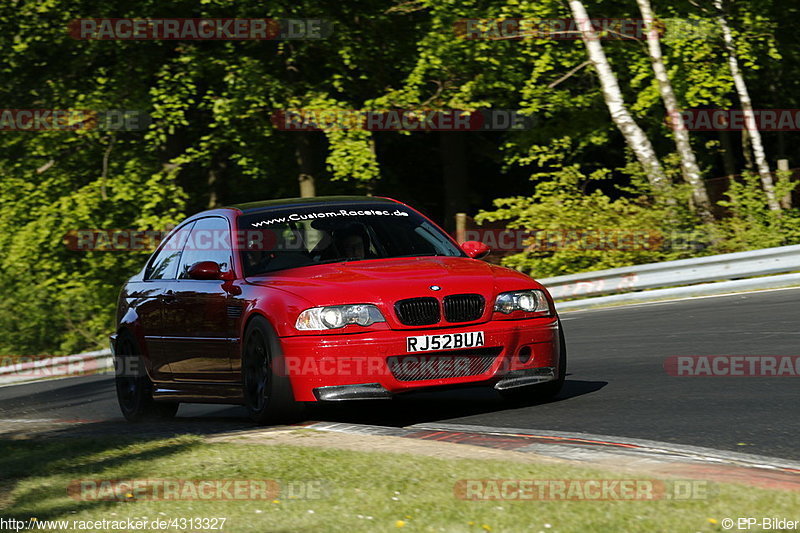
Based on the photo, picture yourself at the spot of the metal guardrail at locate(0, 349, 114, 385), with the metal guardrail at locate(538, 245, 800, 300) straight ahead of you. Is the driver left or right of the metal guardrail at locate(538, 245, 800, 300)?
right

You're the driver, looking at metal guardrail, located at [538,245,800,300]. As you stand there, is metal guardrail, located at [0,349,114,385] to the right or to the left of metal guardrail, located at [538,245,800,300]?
left

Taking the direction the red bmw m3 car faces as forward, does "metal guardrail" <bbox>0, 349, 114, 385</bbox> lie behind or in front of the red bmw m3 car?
behind

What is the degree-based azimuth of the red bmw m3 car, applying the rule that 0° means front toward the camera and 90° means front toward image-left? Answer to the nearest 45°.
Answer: approximately 315°

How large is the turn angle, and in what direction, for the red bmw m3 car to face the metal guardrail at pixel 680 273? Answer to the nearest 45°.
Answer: approximately 90° to its left
